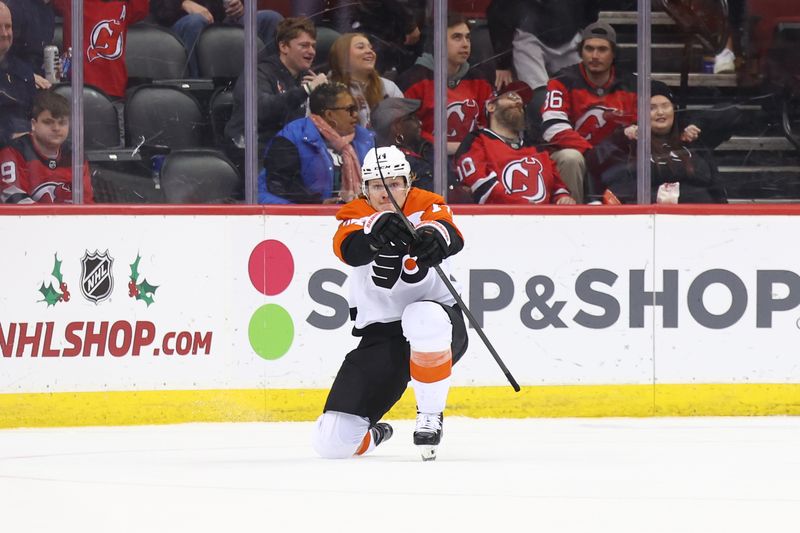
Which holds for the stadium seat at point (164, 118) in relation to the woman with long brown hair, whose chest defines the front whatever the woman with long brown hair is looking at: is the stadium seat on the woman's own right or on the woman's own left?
on the woman's own right

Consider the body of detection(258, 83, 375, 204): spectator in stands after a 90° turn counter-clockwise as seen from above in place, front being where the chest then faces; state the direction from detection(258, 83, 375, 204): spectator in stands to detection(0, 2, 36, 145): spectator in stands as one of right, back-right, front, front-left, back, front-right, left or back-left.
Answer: back-left

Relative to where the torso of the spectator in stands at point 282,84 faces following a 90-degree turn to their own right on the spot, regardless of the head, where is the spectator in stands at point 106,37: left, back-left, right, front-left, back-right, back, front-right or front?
front-right

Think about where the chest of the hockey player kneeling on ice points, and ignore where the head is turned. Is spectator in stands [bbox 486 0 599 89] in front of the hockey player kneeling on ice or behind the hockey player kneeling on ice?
behind

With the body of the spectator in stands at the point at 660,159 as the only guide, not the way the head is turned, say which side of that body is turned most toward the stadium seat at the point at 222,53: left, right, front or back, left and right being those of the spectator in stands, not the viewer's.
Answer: right

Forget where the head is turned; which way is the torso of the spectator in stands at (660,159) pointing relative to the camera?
toward the camera

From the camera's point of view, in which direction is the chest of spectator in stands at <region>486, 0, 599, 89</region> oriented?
toward the camera

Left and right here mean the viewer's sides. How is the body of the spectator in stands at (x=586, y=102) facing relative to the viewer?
facing the viewer

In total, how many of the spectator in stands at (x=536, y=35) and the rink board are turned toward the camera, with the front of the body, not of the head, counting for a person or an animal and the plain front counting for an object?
2

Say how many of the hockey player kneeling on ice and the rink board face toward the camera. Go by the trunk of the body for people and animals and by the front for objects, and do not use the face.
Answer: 2
